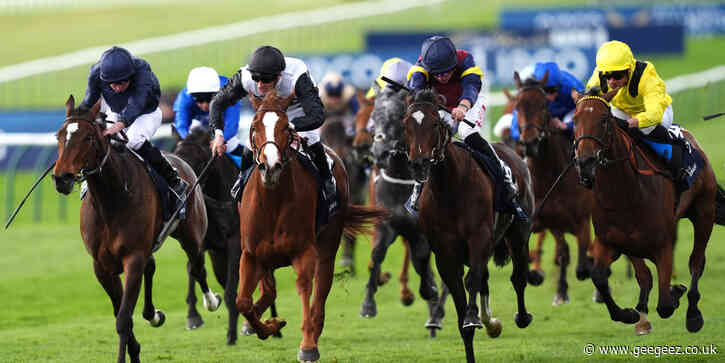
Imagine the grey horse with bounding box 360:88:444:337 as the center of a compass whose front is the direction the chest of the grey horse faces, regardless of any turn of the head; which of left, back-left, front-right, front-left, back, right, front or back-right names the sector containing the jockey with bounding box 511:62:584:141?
back-left

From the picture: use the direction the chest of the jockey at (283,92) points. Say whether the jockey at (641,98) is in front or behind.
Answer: behind

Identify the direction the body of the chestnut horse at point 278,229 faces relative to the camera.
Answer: toward the camera

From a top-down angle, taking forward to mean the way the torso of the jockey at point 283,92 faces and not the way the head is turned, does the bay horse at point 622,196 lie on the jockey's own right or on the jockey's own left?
on the jockey's own left

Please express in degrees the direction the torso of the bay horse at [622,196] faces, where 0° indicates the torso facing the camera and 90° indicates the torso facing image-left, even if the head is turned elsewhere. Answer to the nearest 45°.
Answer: approximately 45°

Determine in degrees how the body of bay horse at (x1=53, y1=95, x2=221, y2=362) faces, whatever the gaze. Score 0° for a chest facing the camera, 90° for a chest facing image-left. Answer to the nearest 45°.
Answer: approximately 45°

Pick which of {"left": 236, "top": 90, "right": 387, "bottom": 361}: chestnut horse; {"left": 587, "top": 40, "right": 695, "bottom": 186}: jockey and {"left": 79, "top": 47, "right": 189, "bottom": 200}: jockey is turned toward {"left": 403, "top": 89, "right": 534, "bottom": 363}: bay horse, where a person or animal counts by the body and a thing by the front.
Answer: {"left": 587, "top": 40, "right": 695, "bottom": 186}: jockey

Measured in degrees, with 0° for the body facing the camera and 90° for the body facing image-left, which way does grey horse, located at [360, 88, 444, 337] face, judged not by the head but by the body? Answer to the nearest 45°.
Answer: approximately 0°

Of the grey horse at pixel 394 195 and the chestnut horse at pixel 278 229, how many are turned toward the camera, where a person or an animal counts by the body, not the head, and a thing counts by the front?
2
